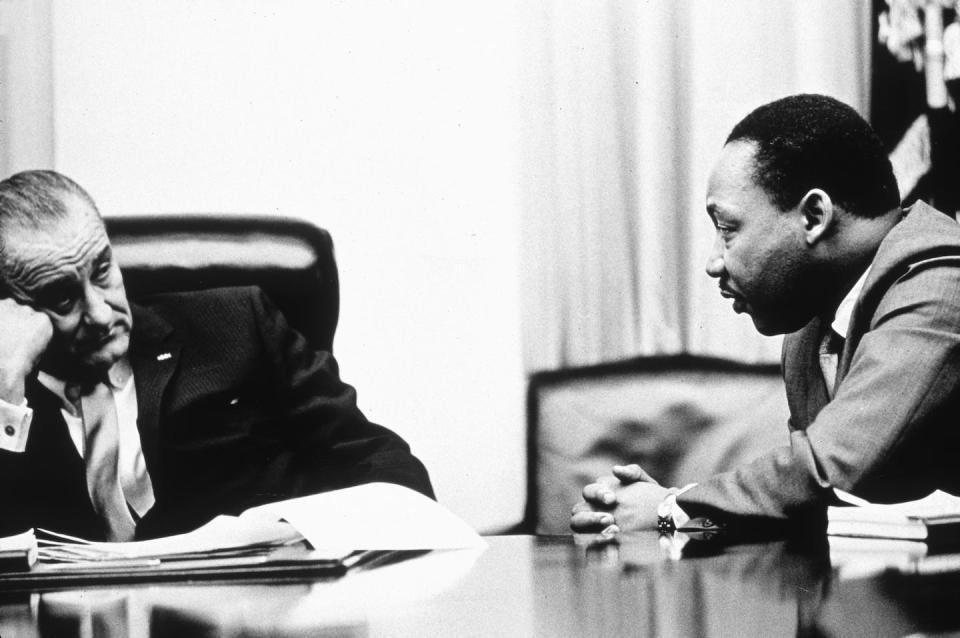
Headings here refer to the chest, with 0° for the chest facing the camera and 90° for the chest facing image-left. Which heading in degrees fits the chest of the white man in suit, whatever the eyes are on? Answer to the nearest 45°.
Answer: approximately 0°

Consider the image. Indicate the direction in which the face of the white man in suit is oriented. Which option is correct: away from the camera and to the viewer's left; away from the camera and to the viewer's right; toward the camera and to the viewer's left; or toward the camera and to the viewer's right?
toward the camera and to the viewer's right
